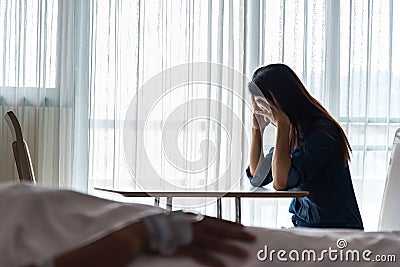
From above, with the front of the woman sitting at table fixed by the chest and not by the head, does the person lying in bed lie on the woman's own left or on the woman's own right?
on the woman's own left

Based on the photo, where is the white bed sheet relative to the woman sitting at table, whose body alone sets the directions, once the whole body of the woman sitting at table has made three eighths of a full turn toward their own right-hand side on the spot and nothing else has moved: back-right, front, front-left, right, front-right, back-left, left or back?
back-right

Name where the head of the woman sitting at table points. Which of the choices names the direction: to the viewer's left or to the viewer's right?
to the viewer's left

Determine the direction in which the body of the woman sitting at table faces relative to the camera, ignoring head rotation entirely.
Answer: to the viewer's left
